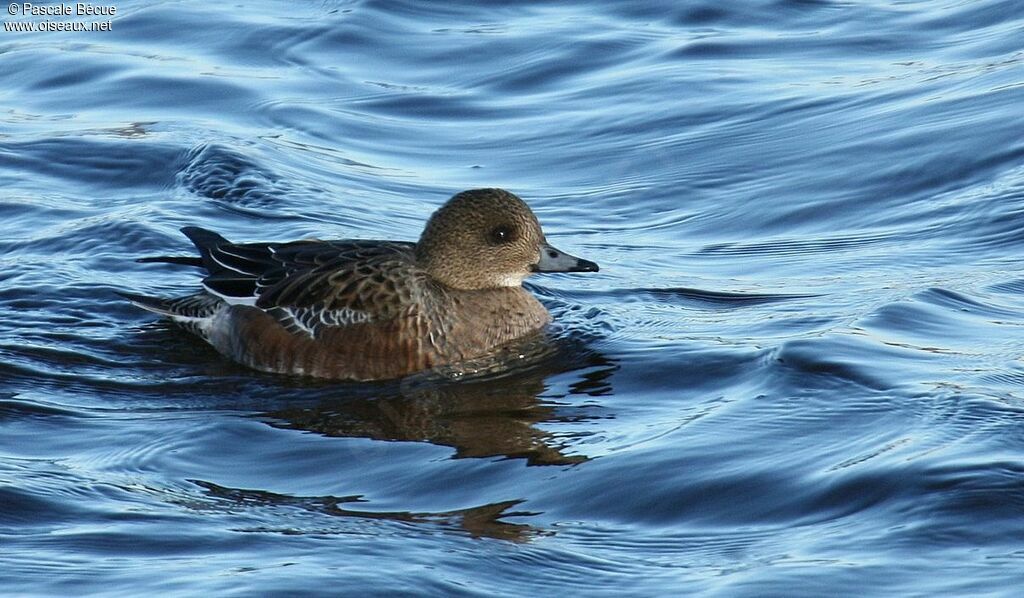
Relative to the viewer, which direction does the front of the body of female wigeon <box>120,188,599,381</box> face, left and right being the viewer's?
facing to the right of the viewer
